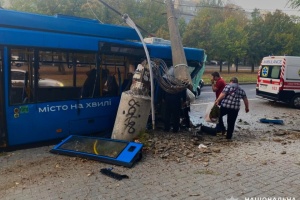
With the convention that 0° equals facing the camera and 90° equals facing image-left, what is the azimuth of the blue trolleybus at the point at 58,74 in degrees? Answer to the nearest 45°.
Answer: approximately 225°

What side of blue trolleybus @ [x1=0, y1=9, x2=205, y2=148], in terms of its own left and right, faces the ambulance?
front

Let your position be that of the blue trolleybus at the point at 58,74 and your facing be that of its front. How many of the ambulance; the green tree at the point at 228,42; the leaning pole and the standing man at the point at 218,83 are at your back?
0

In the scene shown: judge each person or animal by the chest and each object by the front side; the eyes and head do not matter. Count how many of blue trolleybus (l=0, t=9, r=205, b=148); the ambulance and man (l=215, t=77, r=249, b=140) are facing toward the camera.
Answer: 0

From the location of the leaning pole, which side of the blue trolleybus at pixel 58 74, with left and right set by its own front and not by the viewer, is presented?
front

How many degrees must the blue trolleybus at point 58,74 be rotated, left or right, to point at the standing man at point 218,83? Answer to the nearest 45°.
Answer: approximately 45° to its right

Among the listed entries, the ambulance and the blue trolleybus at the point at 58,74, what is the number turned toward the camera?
0
